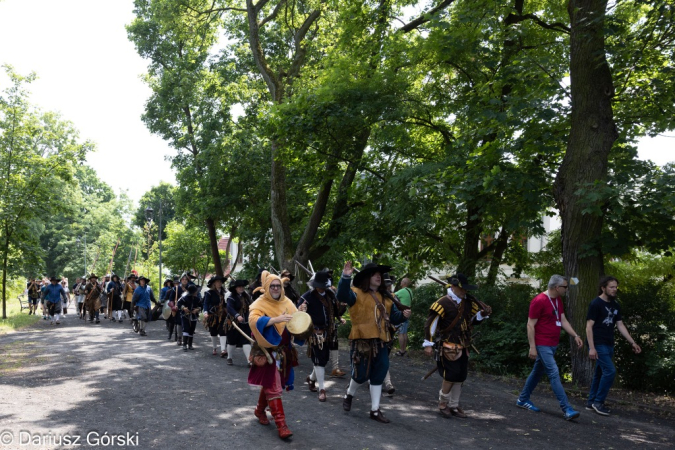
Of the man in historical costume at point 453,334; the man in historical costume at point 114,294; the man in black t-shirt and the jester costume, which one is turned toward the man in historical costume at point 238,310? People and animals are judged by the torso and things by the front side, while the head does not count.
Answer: the man in historical costume at point 114,294

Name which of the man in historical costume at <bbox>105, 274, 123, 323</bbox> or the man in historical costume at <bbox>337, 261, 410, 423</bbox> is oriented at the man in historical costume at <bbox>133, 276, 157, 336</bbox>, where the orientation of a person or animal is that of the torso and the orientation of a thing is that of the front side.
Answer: the man in historical costume at <bbox>105, 274, 123, 323</bbox>

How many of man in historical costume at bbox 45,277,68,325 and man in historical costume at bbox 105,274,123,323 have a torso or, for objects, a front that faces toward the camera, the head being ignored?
2

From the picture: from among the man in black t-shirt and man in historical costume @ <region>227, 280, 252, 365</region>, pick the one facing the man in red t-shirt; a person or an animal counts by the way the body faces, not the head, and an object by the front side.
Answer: the man in historical costume

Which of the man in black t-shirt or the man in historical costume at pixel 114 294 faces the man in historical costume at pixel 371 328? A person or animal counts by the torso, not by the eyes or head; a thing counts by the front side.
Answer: the man in historical costume at pixel 114 294

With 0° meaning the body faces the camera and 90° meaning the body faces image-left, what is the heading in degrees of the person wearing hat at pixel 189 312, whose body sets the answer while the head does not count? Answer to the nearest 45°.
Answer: approximately 315°

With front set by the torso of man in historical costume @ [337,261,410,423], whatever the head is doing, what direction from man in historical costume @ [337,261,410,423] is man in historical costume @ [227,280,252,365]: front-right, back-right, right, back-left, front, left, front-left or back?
back

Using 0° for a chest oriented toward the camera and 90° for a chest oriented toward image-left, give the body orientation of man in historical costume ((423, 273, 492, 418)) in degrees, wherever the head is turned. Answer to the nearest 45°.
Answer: approximately 315°

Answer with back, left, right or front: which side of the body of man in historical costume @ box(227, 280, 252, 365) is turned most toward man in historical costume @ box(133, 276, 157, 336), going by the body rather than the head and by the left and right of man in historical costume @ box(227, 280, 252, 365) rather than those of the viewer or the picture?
back

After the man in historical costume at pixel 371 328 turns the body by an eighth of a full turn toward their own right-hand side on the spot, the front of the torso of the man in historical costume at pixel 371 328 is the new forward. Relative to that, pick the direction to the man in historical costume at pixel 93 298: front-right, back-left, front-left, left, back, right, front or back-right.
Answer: back-right

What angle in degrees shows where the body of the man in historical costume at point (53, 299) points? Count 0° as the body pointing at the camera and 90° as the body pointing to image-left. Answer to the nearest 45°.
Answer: approximately 0°

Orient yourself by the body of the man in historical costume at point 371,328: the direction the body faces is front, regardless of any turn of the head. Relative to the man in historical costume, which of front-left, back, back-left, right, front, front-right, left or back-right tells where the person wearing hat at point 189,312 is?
back
